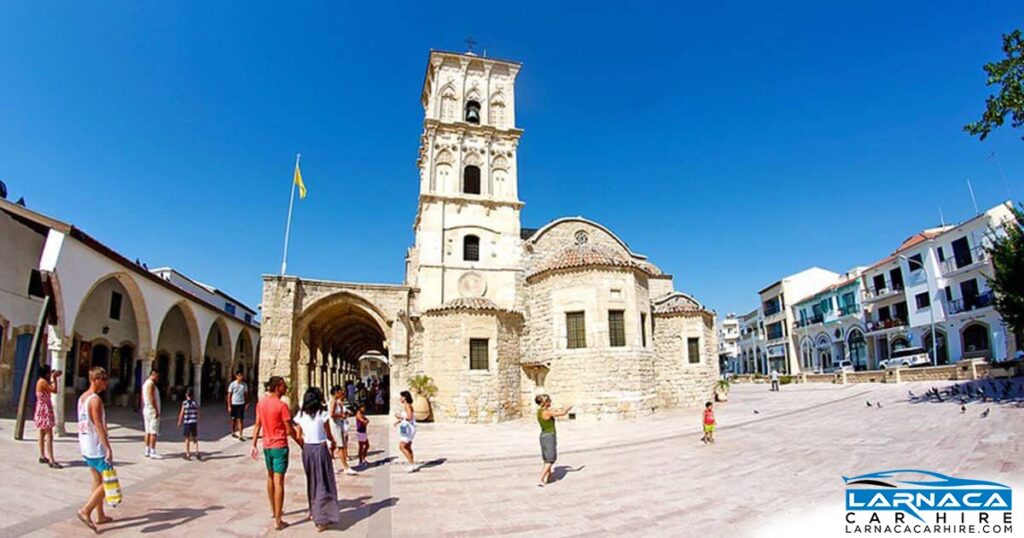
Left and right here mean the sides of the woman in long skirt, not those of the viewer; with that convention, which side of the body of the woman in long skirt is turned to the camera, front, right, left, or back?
back

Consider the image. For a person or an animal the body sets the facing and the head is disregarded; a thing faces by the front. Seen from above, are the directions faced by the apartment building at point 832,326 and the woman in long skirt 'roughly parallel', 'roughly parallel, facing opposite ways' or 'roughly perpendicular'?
roughly perpendicular

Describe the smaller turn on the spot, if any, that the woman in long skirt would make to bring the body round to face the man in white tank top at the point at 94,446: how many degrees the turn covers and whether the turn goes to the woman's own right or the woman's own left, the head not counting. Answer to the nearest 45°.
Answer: approximately 90° to the woman's own left

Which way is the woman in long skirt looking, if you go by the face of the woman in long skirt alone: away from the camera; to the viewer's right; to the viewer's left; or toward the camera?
away from the camera
